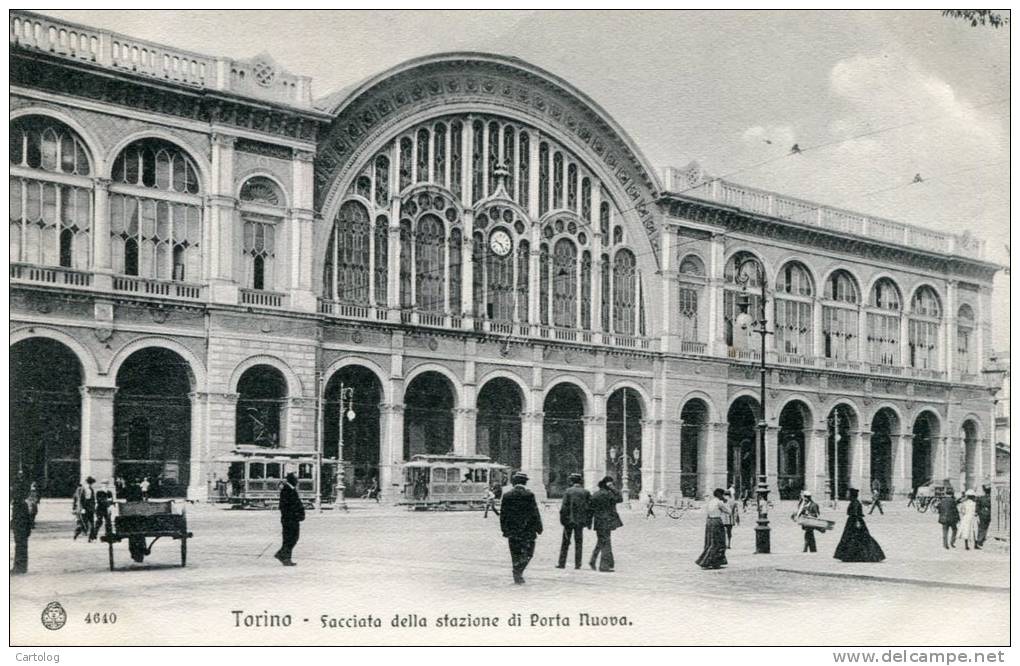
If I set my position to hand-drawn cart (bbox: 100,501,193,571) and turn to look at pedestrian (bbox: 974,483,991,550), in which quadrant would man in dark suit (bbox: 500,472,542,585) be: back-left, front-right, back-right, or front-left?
front-right

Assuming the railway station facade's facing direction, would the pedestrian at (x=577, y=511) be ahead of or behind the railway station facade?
ahead

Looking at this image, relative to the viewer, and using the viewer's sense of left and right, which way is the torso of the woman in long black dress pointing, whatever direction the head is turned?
facing away from the viewer

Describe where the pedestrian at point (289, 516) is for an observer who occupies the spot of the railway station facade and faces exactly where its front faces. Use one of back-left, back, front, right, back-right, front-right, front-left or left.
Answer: front-right
